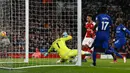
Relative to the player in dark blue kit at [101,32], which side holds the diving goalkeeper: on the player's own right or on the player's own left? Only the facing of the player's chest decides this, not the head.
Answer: on the player's own left

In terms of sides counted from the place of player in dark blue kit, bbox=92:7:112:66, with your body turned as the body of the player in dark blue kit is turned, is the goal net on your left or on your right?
on your left

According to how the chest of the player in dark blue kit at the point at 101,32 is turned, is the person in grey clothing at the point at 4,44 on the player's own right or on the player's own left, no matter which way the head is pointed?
on the player's own left

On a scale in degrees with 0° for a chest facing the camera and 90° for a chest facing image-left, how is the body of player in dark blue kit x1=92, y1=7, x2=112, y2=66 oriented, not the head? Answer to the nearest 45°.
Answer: approximately 180°
